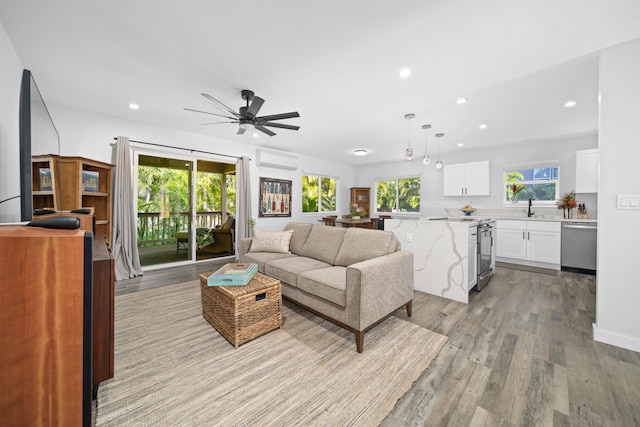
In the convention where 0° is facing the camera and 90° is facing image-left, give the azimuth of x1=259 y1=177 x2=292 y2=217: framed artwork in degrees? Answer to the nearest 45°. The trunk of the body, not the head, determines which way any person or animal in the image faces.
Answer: approximately 315°

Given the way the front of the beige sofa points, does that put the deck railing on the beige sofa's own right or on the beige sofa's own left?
on the beige sofa's own right

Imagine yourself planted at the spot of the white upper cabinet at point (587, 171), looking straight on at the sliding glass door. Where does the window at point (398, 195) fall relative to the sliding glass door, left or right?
right

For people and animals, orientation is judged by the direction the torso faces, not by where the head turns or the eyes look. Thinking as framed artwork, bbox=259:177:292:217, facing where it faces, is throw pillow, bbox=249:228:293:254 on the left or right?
on its right

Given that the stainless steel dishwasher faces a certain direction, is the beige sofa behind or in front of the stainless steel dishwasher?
in front

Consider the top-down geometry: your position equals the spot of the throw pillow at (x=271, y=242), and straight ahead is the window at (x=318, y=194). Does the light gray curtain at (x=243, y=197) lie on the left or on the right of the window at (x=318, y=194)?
left

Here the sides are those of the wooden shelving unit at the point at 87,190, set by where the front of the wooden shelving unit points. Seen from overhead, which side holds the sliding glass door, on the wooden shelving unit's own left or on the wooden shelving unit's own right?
on the wooden shelving unit's own left

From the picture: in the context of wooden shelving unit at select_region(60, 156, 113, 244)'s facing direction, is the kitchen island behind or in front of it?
in front

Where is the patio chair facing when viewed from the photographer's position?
facing to the left of the viewer

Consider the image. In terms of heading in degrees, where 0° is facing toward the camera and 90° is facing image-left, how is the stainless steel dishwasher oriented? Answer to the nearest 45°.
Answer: approximately 45°

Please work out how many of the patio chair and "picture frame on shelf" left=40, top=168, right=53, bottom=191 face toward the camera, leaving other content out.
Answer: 1
